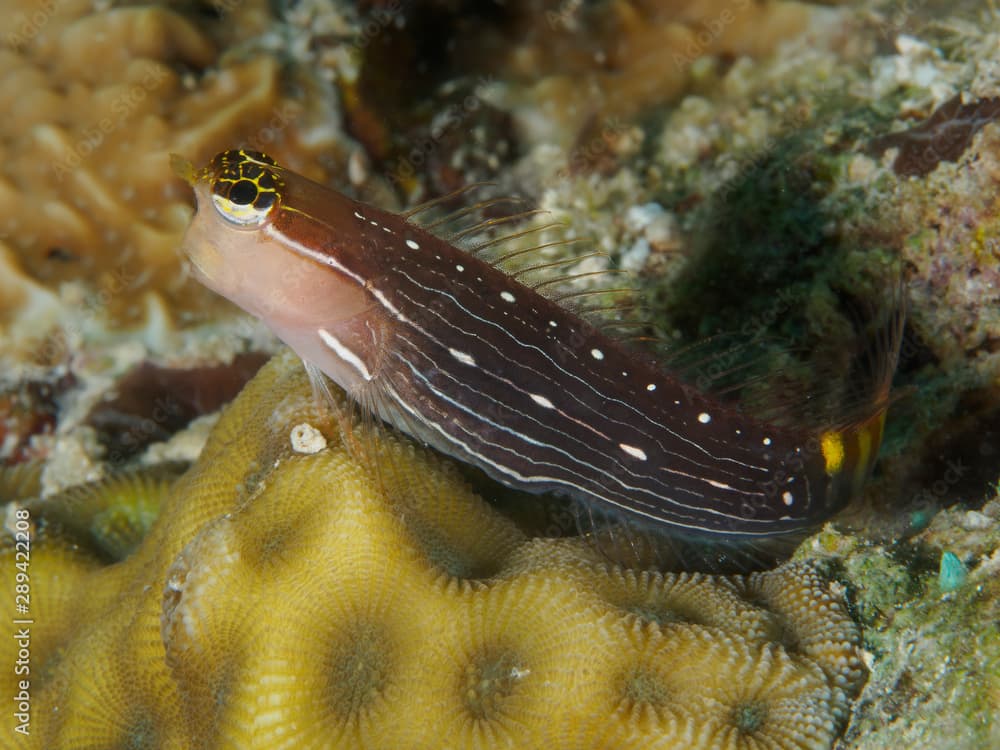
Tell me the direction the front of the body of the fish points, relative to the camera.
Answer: to the viewer's left
